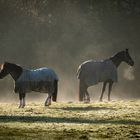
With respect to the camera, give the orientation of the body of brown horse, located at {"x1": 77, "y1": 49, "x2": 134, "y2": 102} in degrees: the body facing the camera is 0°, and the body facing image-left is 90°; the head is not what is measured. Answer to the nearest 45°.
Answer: approximately 270°

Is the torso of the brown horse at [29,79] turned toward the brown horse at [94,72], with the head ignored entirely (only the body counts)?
no

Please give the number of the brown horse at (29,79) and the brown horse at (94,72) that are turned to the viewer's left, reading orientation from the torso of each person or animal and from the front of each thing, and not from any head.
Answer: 1

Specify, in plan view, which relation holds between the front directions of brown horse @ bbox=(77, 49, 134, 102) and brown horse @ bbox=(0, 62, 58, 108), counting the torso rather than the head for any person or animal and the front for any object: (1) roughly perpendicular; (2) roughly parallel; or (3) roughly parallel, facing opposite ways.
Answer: roughly parallel, facing opposite ways

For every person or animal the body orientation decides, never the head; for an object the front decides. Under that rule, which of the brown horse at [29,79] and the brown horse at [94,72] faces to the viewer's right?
the brown horse at [94,72]

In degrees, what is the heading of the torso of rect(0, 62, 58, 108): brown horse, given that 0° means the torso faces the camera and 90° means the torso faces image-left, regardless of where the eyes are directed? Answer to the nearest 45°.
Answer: approximately 90°

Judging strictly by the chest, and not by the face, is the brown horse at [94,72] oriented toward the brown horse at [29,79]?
no
